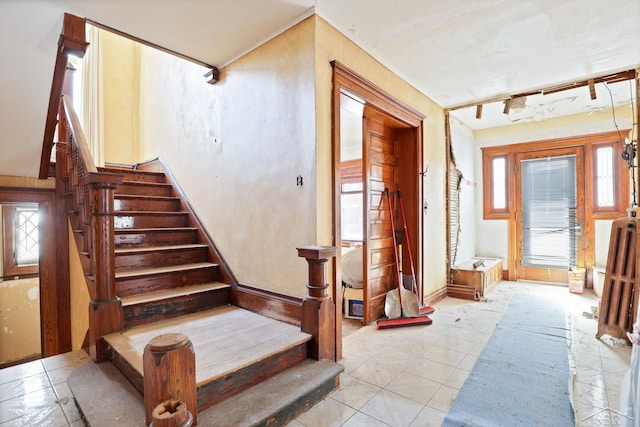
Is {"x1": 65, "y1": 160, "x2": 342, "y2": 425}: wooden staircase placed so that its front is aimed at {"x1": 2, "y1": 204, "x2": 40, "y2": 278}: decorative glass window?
no

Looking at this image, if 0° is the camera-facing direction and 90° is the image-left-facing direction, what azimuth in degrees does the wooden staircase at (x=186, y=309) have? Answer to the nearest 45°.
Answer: approximately 315°

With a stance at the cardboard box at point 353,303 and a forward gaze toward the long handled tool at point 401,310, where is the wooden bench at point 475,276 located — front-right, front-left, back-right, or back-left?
front-left

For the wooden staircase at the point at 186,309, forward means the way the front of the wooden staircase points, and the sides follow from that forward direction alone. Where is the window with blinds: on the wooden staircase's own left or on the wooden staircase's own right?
on the wooden staircase's own left

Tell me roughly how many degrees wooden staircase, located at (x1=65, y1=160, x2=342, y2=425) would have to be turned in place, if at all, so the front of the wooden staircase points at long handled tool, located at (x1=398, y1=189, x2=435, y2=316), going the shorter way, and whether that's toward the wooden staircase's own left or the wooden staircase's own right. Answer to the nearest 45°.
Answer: approximately 45° to the wooden staircase's own left

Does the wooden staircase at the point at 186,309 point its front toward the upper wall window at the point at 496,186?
no

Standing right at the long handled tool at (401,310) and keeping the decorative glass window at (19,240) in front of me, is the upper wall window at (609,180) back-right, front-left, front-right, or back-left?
back-right

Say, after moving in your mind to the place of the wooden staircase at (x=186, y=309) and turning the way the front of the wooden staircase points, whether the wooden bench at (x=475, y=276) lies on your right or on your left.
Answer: on your left

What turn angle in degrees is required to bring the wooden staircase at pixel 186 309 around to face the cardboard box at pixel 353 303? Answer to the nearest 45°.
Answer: approximately 45° to its left

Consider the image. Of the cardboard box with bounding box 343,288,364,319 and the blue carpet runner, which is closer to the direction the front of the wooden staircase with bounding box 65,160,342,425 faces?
the blue carpet runner
